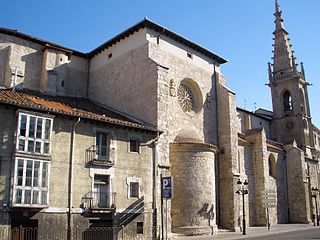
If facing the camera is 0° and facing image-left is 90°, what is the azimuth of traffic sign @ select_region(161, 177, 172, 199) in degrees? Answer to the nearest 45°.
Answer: approximately 0°

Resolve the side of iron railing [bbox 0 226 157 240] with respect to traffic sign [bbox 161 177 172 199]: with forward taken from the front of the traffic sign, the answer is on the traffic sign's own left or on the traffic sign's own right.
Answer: on the traffic sign's own right
